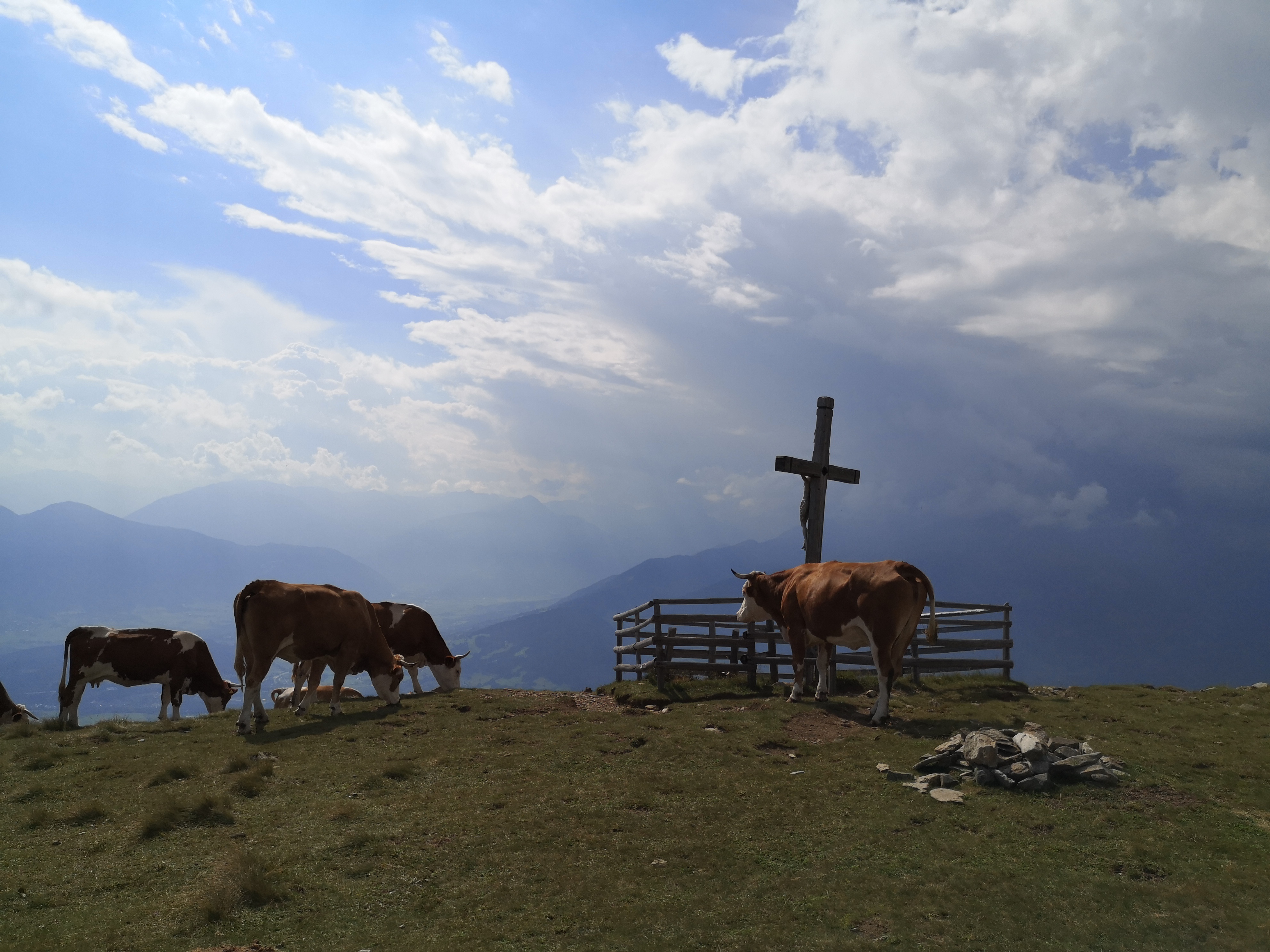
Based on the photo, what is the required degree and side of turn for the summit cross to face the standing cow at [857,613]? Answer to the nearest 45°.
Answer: approximately 135° to its left

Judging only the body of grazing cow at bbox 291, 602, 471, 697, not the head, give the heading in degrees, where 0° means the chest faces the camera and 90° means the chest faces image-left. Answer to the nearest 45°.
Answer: approximately 270°

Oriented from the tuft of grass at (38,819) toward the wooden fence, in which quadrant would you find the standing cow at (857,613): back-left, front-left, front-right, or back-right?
front-right

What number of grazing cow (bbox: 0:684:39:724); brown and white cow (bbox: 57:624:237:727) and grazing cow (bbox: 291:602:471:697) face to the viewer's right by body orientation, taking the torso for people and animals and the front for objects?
3

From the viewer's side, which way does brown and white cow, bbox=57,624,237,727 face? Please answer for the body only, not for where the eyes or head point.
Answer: to the viewer's right

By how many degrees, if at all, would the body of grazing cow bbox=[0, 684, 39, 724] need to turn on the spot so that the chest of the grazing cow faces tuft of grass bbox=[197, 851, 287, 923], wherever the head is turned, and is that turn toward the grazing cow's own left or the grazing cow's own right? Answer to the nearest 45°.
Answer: approximately 90° to the grazing cow's own right

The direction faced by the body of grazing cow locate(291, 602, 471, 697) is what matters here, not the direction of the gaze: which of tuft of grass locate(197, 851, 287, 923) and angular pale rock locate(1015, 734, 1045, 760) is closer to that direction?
the angular pale rock

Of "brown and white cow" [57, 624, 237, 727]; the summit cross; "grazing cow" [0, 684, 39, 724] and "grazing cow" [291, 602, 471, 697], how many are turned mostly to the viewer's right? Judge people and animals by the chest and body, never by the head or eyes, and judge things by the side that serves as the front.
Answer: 3

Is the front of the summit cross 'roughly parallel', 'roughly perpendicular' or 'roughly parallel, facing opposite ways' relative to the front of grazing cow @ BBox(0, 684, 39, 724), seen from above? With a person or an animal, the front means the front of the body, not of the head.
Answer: roughly perpendicular

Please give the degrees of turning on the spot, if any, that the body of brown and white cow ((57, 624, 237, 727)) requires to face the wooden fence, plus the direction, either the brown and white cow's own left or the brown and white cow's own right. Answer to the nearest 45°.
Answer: approximately 45° to the brown and white cow's own right

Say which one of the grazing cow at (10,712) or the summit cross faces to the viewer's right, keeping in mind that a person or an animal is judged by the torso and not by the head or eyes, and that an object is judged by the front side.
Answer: the grazing cow

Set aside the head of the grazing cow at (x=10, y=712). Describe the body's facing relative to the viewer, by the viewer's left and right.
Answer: facing to the right of the viewer
